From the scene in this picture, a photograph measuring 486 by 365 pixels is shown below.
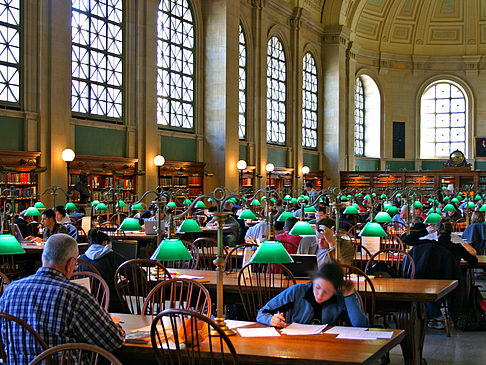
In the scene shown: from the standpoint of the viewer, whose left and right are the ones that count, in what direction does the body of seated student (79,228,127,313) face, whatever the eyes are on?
facing away from the viewer and to the right of the viewer

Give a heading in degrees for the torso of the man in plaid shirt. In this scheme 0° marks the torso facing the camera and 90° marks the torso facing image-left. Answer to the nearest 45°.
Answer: approximately 225°

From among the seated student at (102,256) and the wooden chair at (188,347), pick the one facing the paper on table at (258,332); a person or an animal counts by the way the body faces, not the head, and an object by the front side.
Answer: the wooden chair

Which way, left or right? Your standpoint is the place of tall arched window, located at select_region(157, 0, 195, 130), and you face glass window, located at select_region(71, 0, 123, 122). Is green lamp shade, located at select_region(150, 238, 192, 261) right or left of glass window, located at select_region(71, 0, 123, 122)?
left

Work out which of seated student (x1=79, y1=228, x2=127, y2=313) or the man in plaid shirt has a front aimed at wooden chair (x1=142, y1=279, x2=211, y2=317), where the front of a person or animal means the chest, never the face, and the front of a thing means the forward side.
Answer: the man in plaid shirt

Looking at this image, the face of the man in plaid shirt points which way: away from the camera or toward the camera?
away from the camera

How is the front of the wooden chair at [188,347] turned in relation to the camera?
facing away from the viewer and to the right of the viewer

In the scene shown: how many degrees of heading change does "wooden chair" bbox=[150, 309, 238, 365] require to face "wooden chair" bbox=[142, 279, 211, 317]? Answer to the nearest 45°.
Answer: approximately 45° to its left

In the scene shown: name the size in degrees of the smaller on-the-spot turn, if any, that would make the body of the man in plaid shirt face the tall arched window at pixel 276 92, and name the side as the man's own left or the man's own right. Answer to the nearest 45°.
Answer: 0° — they already face it
